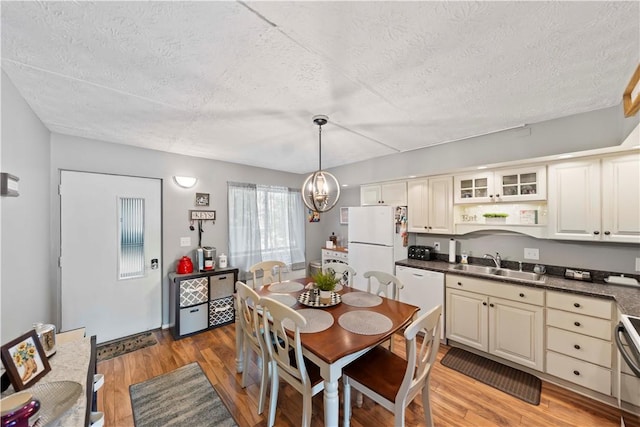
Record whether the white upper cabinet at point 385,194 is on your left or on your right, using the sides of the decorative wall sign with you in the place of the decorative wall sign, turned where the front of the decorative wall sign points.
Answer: on your left

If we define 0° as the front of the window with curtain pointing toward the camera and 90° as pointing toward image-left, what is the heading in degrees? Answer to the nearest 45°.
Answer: approximately 315°

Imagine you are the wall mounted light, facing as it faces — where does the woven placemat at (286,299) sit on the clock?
The woven placemat is roughly at 11 o'clock from the wall mounted light.

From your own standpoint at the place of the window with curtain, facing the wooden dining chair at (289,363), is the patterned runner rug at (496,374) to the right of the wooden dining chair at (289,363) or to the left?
left

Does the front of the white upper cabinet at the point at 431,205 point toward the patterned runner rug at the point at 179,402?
yes

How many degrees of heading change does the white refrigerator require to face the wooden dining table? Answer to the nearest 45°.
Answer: approximately 45° to its left

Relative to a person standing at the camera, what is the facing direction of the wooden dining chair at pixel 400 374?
facing away from the viewer and to the left of the viewer

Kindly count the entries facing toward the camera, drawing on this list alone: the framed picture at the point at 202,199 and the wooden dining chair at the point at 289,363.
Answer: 1

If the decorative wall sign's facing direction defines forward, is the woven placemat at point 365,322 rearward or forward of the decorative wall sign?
forward

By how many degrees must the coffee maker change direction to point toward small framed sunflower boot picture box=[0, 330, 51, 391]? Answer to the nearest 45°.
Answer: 0° — it already faces it

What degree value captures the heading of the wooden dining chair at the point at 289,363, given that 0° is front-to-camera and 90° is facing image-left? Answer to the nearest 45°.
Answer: approximately 225°
